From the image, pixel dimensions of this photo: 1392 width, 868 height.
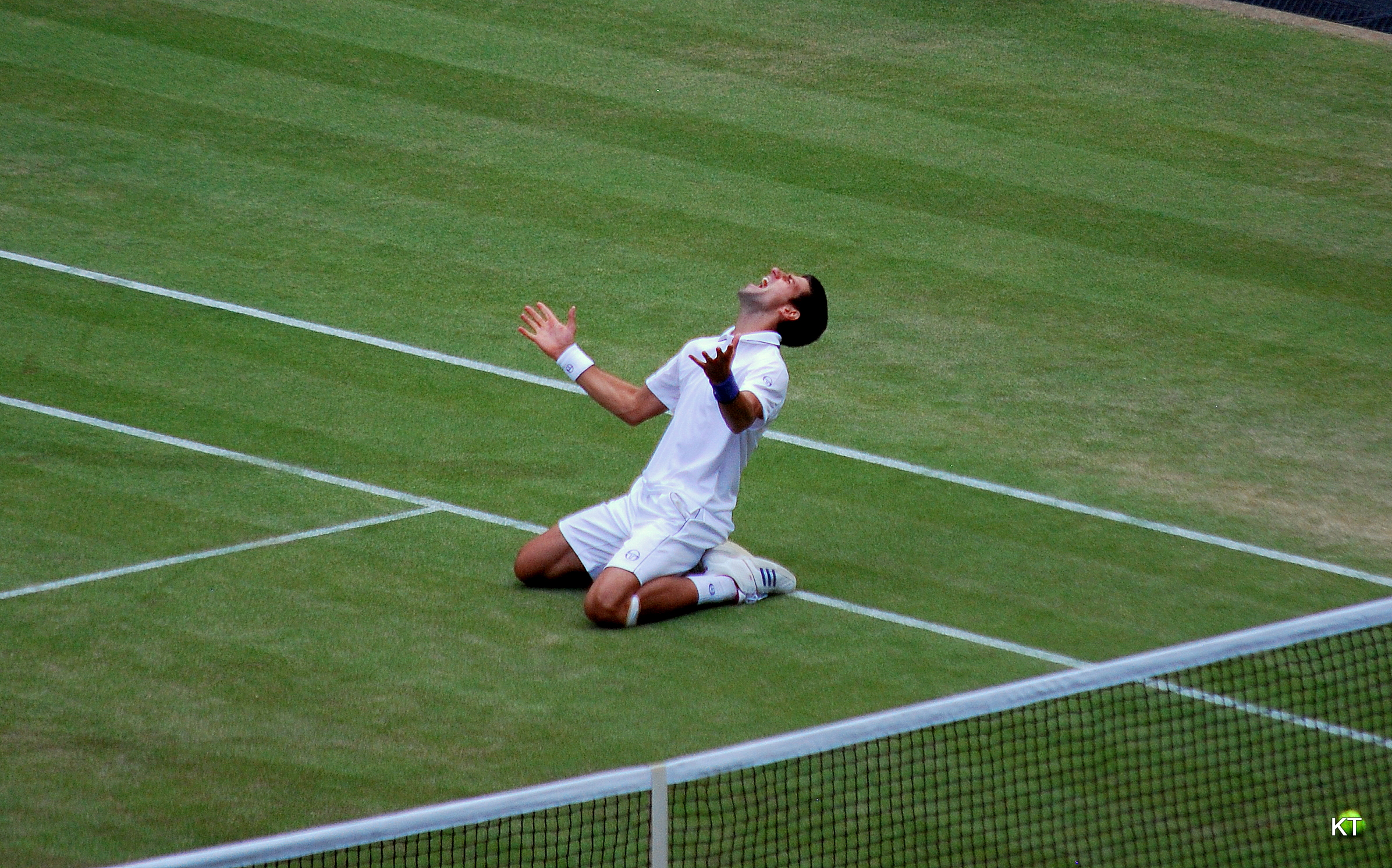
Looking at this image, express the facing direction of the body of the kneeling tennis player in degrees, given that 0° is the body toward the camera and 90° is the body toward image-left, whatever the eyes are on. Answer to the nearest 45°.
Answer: approximately 45°
